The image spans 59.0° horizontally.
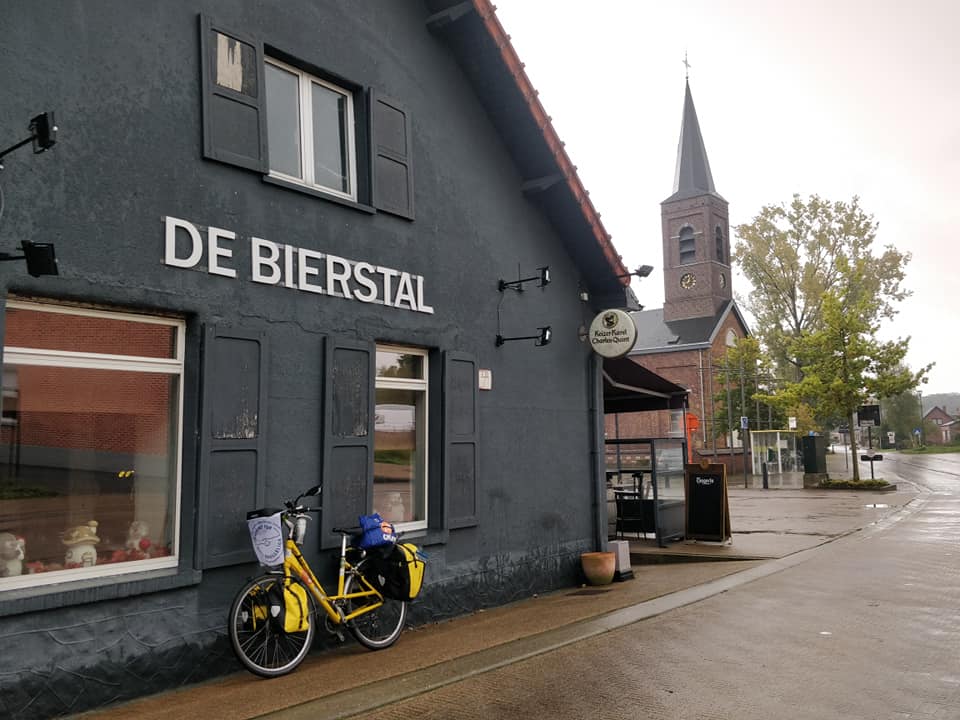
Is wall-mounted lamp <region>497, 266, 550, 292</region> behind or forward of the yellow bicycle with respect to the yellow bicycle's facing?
behind

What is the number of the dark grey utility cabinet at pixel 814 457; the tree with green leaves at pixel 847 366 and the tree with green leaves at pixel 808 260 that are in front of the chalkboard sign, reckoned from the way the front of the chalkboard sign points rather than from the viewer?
0

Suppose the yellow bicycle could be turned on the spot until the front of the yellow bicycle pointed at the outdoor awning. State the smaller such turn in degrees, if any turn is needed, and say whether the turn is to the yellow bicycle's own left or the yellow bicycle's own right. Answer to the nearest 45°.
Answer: approximately 180°

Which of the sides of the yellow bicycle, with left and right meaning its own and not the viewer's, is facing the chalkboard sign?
back

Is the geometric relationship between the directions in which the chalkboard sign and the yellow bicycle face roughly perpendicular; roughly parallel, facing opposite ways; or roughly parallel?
roughly parallel

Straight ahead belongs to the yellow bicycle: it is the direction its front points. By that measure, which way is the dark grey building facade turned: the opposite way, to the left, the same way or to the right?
to the left

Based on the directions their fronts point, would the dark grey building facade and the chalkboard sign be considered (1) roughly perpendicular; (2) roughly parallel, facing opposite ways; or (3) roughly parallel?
roughly perpendicular

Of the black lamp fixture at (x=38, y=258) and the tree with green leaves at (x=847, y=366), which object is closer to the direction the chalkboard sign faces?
the black lamp fixture

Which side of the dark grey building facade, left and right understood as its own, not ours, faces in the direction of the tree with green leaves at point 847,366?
left

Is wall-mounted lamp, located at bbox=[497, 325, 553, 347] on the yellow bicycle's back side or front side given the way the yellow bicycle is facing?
on the back side

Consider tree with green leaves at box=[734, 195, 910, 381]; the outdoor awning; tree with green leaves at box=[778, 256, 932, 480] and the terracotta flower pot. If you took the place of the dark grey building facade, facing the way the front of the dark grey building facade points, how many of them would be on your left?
4

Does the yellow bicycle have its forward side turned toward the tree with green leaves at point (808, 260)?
no

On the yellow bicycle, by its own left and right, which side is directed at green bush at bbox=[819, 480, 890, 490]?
back

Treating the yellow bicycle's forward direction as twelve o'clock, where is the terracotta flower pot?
The terracotta flower pot is roughly at 6 o'clock from the yellow bicycle.

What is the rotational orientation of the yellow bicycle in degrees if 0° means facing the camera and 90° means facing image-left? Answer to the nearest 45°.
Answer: approximately 45°

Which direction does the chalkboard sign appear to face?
toward the camera

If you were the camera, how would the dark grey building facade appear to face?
facing the viewer and to the right of the viewer

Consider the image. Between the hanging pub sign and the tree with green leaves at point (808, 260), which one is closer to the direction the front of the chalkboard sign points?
the hanging pub sign

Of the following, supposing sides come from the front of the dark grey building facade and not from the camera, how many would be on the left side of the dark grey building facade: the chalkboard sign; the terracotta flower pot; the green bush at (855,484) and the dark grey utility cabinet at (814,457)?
4

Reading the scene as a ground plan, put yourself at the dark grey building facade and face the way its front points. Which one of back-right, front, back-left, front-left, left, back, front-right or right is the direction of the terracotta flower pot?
left

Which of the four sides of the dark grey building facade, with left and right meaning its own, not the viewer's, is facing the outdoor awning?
left
